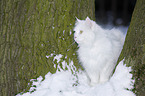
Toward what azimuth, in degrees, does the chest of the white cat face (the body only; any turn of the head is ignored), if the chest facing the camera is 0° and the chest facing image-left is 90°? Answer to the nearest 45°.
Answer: approximately 45°
